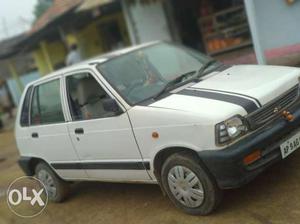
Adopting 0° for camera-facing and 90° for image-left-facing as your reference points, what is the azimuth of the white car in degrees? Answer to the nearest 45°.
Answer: approximately 315°

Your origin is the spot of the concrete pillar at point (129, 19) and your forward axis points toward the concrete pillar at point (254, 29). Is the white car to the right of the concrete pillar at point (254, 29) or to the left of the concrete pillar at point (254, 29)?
right

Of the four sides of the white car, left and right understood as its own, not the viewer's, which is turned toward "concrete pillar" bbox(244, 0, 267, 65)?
left

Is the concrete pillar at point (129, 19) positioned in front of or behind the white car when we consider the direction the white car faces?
behind
